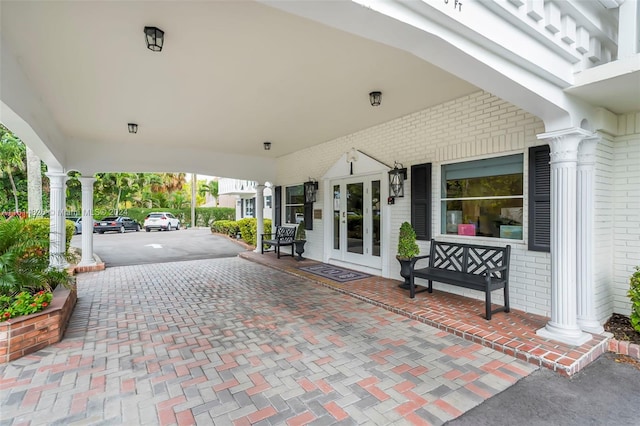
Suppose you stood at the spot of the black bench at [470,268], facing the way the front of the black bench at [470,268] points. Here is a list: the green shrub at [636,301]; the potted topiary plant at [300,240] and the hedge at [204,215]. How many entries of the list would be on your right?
2

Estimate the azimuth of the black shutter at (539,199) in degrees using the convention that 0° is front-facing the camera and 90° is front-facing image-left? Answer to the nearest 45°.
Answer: approximately 45°

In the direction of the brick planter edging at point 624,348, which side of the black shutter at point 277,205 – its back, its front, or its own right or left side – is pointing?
left

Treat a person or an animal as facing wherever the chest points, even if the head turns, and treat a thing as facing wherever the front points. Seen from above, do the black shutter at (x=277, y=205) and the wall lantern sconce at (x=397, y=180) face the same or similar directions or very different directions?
same or similar directions

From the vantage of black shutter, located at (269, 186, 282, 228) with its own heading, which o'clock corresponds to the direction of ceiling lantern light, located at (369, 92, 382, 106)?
The ceiling lantern light is roughly at 10 o'clock from the black shutter.

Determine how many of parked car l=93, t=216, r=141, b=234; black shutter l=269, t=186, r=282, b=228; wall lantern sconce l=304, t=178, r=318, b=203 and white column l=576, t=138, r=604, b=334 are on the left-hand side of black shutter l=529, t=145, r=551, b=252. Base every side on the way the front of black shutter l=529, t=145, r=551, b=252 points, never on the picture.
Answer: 1

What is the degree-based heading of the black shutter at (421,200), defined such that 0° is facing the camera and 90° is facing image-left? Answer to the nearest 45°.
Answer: approximately 45°

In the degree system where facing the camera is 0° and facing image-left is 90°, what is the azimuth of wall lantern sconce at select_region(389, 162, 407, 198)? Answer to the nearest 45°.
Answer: approximately 45°

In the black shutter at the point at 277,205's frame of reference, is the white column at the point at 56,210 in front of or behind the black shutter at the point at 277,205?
in front

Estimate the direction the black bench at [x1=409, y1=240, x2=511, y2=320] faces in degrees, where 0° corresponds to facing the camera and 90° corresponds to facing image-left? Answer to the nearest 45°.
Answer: approximately 45°

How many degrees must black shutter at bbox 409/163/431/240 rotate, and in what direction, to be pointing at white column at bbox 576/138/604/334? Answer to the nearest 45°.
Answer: approximately 90° to its left

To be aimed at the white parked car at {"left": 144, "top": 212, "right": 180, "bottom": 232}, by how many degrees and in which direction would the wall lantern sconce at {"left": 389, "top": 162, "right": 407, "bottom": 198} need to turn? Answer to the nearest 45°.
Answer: approximately 90° to its right

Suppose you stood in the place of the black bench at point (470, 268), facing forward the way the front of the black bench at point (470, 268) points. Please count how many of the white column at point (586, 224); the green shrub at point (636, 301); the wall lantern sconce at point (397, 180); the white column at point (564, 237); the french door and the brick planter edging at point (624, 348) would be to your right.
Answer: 2

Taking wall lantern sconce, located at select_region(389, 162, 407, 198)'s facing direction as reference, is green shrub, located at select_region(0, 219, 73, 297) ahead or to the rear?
ahead

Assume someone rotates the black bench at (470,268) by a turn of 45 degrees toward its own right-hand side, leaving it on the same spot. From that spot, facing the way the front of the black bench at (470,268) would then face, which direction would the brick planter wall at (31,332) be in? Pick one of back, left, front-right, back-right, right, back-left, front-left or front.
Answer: front-left

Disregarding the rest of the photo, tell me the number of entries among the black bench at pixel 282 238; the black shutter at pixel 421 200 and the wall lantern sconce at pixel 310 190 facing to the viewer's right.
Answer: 0

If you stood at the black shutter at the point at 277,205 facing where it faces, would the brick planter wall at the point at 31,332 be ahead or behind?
ahead

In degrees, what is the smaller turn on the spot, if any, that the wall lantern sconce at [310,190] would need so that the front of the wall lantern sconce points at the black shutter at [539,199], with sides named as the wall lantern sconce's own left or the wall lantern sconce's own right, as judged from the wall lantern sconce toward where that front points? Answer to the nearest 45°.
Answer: approximately 90° to the wall lantern sconce's own left
